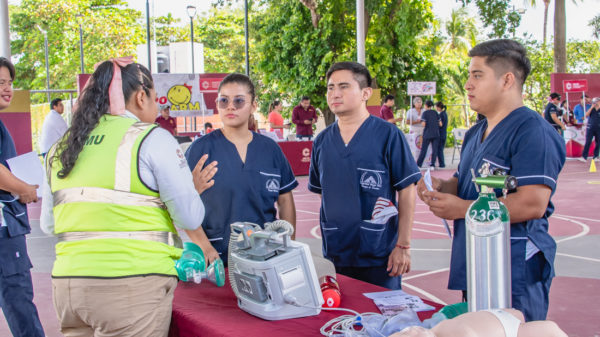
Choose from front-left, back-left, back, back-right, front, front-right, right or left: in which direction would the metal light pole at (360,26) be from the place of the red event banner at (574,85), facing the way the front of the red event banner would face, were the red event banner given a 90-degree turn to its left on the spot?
back-right

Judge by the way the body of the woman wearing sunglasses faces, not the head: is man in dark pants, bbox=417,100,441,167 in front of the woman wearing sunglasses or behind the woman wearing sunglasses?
behind

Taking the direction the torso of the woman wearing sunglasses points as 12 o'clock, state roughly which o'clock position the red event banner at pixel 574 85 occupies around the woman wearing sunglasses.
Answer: The red event banner is roughly at 7 o'clock from the woman wearing sunglasses.

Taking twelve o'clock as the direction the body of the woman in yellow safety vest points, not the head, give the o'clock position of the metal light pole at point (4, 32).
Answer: The metal light pole is roughly at 10 o'clock from the woman in yellow safety vest.

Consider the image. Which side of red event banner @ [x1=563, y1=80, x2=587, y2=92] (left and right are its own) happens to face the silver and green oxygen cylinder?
front

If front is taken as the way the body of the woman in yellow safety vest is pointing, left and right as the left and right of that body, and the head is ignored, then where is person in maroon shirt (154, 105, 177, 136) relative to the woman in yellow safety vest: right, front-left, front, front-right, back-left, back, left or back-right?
front-left

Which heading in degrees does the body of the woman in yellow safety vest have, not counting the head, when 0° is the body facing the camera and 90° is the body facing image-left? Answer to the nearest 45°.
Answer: approximately 225°

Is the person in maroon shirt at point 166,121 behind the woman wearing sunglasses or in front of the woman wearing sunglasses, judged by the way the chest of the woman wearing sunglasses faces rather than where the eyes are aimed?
behind

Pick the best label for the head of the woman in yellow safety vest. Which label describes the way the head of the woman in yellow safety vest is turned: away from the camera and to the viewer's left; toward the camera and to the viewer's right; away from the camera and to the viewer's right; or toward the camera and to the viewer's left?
away from the camera and to the viewer's right

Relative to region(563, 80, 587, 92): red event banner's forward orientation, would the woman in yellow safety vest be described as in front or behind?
in front

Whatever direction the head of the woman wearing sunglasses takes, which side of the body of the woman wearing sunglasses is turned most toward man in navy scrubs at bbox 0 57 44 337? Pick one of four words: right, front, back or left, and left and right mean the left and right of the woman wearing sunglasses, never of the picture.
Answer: right

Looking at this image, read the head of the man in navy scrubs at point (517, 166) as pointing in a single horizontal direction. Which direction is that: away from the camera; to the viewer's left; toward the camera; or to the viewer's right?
to the viewer's left
